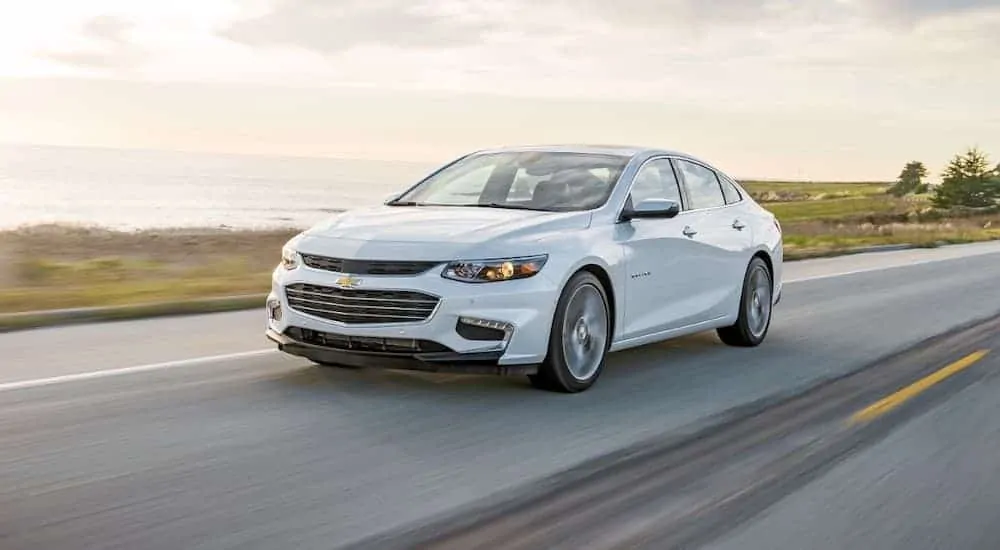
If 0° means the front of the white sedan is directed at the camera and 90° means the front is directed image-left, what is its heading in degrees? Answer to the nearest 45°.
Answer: approximately 45°
